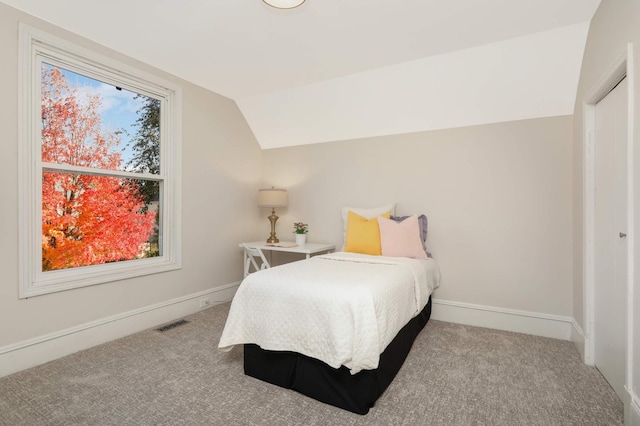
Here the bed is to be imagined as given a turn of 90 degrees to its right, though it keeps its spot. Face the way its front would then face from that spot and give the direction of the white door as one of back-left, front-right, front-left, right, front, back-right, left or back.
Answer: back-right

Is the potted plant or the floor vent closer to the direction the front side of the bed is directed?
the floor vent

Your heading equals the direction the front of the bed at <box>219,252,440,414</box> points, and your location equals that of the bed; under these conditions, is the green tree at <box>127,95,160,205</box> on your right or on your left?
on your right

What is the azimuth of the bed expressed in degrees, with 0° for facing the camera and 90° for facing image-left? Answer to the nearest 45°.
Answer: approximately 45°

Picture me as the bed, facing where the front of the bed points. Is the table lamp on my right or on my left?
on my right

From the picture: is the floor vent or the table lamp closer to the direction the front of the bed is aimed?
the floor vent

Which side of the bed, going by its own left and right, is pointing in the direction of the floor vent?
right

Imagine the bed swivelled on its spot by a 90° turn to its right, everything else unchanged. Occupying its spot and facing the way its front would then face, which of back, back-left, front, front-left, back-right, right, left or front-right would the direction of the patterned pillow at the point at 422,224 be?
right
